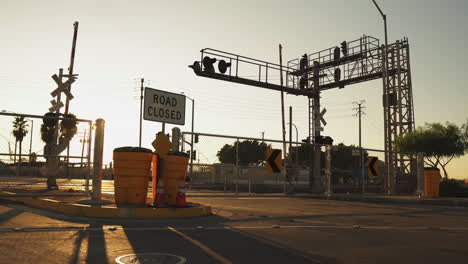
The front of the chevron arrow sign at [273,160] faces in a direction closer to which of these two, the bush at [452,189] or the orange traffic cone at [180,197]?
the orange traffic cone

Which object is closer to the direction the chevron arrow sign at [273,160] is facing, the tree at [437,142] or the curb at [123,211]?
the curb

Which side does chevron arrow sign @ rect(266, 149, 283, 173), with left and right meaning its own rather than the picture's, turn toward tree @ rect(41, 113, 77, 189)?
right

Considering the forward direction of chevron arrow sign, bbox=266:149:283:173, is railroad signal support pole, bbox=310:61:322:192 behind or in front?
behind

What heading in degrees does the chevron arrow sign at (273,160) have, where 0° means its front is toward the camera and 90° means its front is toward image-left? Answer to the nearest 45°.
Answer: approximately 0°

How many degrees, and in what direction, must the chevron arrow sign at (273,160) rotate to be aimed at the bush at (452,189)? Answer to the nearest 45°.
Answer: approximately 135° to its left

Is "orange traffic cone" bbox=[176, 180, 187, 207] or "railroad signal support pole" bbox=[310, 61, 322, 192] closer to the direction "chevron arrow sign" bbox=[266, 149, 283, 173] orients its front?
the orange traffic cone

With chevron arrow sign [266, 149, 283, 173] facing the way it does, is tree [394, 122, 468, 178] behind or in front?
behind

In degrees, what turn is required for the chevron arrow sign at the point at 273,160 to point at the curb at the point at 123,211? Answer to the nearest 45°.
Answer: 0° — it already faces it

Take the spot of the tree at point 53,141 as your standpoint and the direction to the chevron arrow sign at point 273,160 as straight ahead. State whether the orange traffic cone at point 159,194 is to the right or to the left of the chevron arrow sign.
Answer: right

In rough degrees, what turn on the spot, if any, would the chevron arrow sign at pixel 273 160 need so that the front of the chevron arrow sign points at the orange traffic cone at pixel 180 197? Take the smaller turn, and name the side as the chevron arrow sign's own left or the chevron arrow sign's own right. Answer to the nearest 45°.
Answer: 0° — it already faces it
